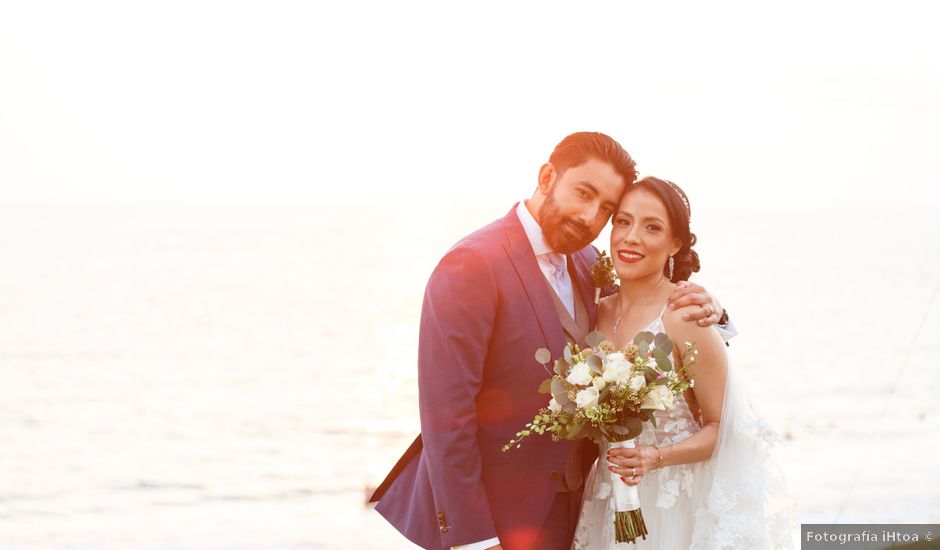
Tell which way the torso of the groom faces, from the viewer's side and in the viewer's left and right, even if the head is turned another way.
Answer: facing the viewer and to the right of the viewer

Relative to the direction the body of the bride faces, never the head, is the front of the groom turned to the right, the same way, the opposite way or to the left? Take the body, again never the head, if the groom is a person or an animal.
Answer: to the left

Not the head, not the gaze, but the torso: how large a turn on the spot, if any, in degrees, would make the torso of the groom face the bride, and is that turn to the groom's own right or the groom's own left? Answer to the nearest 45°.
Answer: approximately 45° to the groom's own left

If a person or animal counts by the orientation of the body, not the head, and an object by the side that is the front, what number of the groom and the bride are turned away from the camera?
0

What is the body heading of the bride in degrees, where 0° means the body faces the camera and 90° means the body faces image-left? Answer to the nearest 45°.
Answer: approximately 45°

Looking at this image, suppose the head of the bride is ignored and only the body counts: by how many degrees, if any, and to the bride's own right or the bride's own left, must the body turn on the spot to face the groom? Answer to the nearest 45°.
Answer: approximately 45° to the bride's own right
